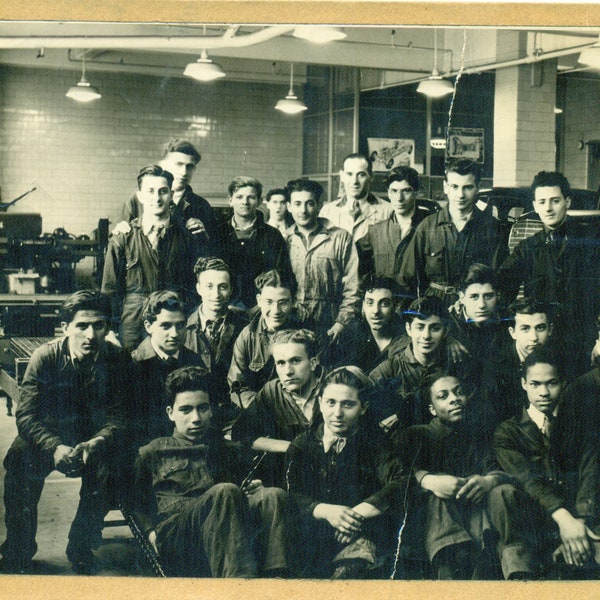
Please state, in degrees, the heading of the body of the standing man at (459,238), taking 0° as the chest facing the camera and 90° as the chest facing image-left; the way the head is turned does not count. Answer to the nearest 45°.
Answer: approximately 0°

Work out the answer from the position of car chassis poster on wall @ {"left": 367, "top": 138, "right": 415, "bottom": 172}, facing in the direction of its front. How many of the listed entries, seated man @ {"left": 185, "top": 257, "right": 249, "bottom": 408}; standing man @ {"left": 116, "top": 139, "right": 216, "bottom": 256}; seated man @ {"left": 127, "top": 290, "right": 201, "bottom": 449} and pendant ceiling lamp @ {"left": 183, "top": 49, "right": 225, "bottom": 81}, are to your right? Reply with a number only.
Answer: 4

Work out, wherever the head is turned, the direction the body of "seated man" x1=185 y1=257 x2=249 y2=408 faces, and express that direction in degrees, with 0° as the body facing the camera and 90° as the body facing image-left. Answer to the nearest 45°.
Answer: approximately 0°

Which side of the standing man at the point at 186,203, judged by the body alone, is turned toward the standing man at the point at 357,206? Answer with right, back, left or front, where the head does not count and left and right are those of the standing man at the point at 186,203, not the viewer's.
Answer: left
